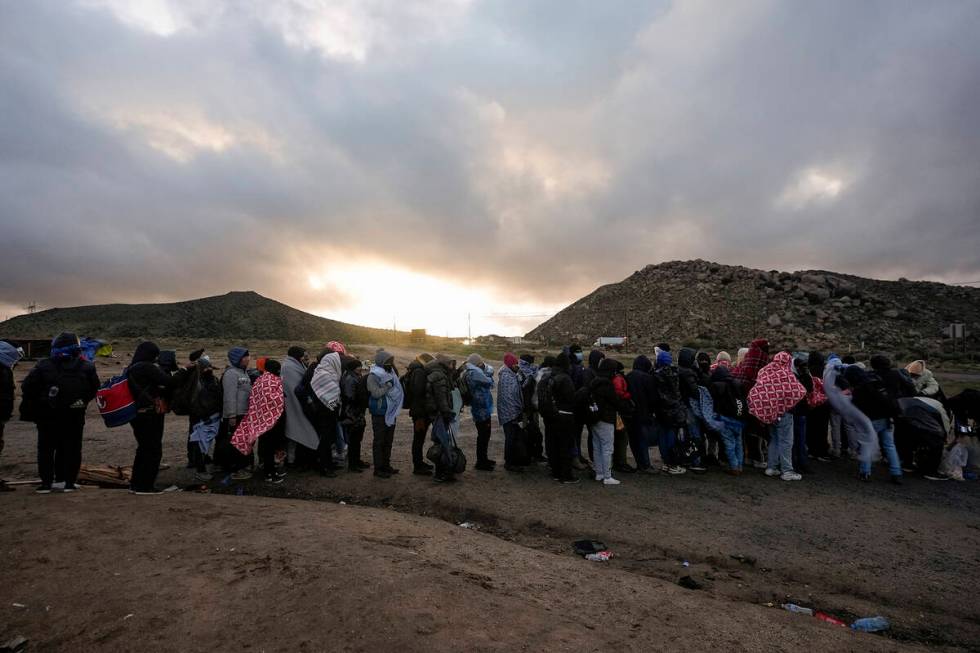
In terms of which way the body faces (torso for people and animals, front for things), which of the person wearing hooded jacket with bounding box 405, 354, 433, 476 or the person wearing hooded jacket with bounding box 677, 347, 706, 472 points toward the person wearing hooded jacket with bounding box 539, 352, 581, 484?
the person wearing hooded jacket with bounding box 405, 354, 433, 476

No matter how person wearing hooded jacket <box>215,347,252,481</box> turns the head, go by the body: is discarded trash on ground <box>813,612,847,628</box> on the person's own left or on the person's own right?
on the person's own right

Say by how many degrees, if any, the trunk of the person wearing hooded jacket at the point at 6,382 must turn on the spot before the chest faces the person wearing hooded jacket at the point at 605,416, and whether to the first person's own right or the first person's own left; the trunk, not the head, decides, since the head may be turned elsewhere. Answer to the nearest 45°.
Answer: approximately 45° to the first person's own right

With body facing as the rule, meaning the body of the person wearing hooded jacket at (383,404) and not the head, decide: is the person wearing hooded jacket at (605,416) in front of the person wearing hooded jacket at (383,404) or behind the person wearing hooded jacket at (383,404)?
in front

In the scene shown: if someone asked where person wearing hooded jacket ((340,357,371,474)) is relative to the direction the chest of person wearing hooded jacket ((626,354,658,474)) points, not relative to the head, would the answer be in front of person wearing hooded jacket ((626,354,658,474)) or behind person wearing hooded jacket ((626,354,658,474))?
behind

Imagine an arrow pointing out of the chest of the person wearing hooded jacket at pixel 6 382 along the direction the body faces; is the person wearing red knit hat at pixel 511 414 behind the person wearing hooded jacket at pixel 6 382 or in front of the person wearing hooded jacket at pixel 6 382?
in front

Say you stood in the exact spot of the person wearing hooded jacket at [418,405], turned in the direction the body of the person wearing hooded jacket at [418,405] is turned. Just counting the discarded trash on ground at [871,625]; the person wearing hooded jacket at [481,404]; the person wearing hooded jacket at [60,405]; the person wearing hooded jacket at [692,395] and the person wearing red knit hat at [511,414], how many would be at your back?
1
